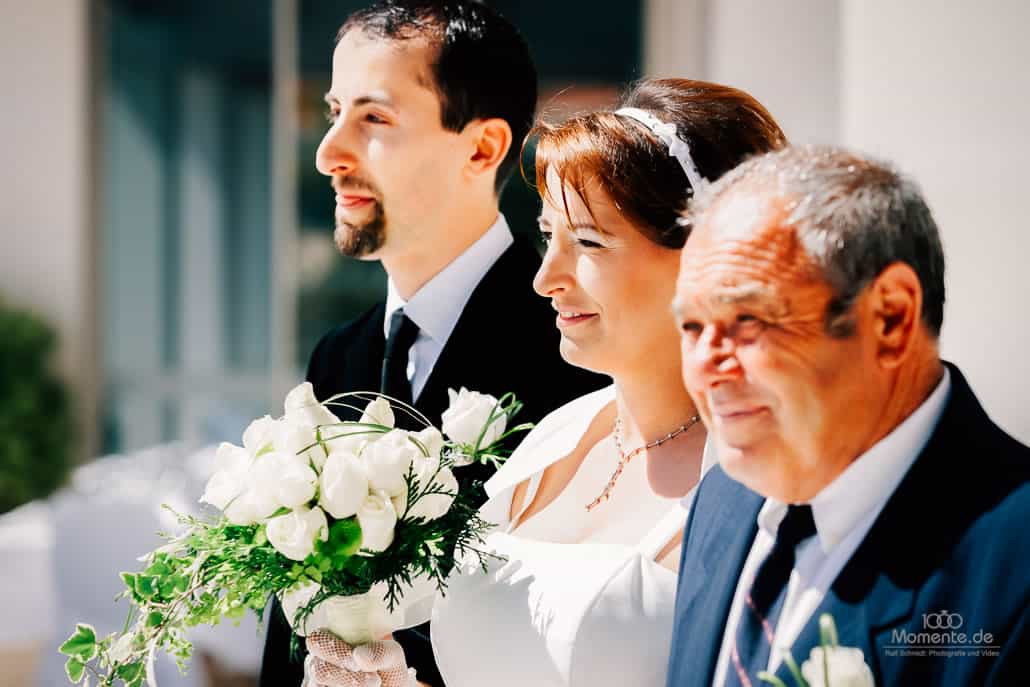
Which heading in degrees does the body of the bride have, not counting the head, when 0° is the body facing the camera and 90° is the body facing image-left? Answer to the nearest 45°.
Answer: approximately 45°

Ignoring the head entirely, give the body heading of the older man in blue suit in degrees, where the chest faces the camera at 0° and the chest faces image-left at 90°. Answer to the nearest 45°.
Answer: approximately 45°

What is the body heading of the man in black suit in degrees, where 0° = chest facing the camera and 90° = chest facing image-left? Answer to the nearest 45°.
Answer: approximately 45°

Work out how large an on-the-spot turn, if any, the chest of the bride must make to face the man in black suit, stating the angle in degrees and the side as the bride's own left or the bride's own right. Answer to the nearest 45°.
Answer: approximately 90° to the bride's own right

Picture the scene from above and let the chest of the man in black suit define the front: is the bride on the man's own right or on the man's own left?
on the man's own left

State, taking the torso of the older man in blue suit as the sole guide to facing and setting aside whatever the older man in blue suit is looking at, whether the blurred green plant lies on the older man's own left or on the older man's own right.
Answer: on the older man's own right

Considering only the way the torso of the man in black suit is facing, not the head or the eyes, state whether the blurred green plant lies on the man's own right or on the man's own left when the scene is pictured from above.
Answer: on the man's own right

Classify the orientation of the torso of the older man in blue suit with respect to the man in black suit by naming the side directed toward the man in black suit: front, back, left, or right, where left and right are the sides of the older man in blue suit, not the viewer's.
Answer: right
